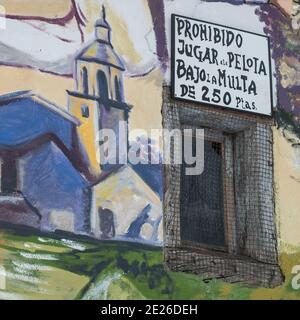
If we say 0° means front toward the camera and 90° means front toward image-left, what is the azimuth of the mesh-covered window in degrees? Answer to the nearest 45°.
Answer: approximately 315°
